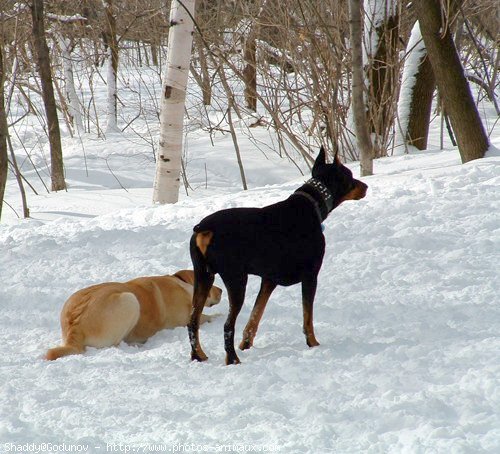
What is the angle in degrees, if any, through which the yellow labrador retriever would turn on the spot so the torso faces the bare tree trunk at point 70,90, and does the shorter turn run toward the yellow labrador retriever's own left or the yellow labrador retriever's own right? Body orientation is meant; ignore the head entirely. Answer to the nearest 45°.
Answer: approximately 45° to the yellow labrador retriever's own left

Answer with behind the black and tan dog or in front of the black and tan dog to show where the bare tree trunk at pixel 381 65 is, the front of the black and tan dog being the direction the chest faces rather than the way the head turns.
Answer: in front

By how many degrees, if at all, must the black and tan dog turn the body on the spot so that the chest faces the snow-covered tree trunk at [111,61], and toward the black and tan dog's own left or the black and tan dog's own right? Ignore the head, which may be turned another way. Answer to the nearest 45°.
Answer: approximately 45° to the black and tan dog's own left

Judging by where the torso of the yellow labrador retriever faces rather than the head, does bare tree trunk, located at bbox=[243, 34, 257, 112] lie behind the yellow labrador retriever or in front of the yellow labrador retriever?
in front

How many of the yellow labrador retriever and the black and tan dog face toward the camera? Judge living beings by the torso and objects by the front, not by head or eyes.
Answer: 0

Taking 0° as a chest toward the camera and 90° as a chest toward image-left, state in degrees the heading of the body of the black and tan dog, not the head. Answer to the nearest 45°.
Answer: approximately 225°

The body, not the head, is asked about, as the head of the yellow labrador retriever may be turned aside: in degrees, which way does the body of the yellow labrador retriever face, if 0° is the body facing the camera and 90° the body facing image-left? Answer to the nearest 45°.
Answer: approximately 225°

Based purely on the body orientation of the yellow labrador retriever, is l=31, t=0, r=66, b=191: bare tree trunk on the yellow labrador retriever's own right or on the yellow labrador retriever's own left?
on the yellow labrador retriever's own left

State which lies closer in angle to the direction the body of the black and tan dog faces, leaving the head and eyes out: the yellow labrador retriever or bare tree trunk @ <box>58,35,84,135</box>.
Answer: the bare tree trunk
